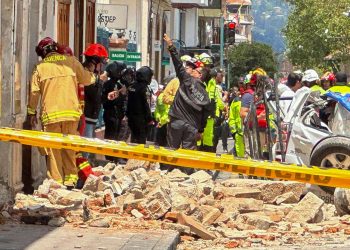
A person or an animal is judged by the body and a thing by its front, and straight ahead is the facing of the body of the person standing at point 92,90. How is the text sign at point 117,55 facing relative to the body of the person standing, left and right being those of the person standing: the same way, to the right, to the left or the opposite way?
to the right

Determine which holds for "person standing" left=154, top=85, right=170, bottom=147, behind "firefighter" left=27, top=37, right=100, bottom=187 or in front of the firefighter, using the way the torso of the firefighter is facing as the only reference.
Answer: in front

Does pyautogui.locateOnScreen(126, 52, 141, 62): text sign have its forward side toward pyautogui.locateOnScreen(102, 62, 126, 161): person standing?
yes

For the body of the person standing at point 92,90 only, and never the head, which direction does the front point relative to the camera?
to the viewer's right

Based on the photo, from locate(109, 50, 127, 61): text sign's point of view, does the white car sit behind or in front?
in front

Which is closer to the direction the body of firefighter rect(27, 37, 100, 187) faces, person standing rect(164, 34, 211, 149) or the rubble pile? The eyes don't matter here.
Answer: the person standing
